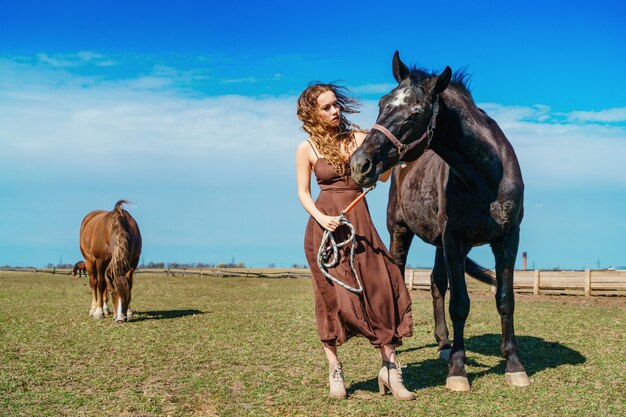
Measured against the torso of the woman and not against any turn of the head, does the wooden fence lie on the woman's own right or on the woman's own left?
on the woman's own left

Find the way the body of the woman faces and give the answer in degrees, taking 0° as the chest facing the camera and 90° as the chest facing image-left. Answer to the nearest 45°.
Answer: approximately 315°

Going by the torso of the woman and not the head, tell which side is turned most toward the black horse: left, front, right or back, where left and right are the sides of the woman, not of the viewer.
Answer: left

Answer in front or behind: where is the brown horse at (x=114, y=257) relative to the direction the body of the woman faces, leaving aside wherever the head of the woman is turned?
behind

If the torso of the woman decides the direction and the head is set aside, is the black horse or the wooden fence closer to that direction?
the black horse

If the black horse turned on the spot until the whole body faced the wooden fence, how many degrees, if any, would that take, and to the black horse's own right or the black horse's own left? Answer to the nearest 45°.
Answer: approximately 135° to the black horse's own left

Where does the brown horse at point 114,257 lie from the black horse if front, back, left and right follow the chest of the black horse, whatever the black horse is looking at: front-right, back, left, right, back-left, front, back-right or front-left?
back

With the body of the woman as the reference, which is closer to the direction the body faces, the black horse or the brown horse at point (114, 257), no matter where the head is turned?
the black horse

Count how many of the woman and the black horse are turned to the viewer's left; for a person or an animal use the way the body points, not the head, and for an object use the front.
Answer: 0

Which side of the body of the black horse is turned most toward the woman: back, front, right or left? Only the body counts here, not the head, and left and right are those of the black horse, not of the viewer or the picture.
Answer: right
